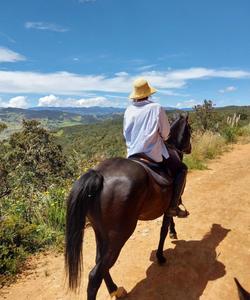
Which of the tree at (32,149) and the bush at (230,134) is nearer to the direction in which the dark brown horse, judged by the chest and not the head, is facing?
the bush

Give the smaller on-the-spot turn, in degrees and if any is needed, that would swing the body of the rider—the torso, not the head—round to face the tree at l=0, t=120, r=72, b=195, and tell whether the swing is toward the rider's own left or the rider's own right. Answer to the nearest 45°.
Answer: approximately 90° to the rider's own left

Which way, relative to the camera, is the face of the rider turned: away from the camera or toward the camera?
away from the camera

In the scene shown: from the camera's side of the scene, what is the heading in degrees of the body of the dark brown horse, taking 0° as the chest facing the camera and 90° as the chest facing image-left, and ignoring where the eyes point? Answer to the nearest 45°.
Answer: approximately 225°

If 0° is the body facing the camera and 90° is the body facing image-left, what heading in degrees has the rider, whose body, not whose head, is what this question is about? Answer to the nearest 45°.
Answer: approximately 225°
